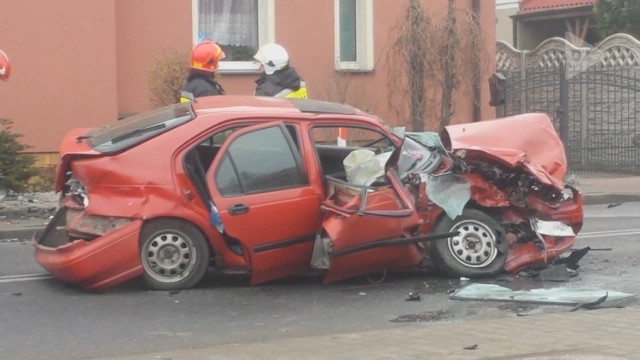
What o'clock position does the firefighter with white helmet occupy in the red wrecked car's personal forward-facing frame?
The firefighter with white helmet is roughly at 9 o'clock from the red wrecked car.

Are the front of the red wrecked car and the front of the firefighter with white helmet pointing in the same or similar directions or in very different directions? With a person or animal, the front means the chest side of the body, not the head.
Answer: very different directions

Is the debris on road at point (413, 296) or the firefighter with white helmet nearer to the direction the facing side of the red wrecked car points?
the debris on road

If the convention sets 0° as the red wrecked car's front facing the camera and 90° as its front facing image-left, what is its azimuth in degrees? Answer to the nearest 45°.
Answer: approximately 270°

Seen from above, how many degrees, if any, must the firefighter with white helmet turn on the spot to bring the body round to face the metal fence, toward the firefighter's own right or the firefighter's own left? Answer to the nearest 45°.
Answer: approximately 135° to the firefighter's own right
